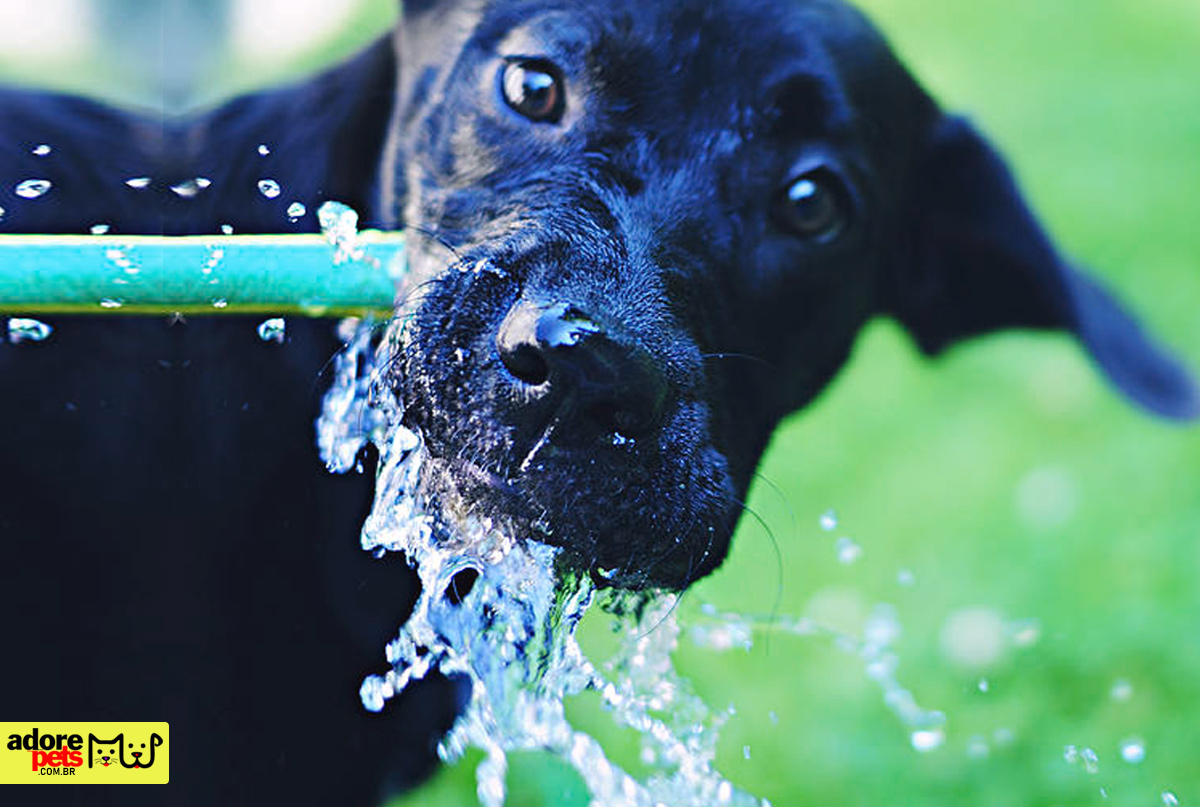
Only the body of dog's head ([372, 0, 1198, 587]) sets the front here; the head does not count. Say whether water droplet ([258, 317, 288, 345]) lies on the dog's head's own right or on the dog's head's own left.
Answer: on the dog's head's own right

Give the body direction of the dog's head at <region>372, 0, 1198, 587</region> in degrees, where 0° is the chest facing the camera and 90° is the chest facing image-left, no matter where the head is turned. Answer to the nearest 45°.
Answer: approximately 0°

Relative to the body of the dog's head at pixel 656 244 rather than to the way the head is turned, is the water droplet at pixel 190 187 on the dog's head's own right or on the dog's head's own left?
on the dog's head's own right

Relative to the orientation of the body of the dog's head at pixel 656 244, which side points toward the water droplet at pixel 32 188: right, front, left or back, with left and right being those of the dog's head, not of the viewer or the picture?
right

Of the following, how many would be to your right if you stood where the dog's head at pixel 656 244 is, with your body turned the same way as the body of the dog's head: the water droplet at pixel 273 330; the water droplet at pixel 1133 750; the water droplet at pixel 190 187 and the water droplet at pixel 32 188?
3

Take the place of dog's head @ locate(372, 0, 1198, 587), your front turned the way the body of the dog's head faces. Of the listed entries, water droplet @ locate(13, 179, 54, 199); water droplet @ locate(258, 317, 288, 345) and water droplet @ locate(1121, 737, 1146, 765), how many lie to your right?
2

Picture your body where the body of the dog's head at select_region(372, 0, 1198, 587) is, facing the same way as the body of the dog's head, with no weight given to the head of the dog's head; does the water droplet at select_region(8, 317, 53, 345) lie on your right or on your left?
on your right
